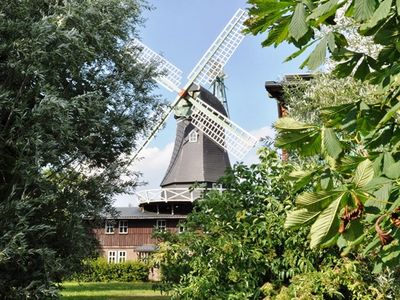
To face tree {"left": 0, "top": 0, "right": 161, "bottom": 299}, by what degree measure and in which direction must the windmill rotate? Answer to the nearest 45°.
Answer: approximately 45° to its left

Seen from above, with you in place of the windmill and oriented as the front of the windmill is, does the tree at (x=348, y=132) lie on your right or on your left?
on your left

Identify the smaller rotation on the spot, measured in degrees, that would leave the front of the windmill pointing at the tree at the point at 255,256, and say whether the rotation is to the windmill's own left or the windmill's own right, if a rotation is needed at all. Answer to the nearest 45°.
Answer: approximately 45° to the windmill's own left
